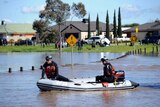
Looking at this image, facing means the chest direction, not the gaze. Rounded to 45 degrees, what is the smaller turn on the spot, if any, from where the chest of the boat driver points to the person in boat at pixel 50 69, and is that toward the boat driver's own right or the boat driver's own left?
0° — they already face them

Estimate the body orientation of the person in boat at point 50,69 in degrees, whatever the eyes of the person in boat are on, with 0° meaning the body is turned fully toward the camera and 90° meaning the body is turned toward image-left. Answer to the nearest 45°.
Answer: approximately 315°

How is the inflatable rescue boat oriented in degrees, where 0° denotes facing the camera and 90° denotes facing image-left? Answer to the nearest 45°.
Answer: approximately 90°

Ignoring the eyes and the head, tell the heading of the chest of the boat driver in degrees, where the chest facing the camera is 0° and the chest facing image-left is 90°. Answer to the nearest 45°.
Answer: approximately 90°

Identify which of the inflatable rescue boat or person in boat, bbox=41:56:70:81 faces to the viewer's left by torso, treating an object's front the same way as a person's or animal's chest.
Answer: the inflatable rescue boat
